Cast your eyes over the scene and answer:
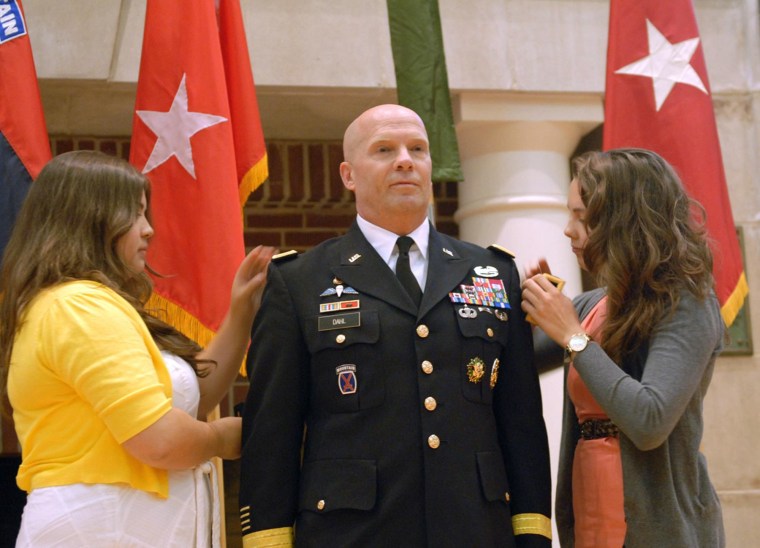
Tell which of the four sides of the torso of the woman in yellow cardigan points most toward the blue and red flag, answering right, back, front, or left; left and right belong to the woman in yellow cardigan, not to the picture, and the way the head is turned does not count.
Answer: left

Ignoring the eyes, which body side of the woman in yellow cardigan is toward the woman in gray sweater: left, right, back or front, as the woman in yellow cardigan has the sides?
front

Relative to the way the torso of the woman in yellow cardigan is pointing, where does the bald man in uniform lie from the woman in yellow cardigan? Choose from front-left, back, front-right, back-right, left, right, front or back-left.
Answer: front

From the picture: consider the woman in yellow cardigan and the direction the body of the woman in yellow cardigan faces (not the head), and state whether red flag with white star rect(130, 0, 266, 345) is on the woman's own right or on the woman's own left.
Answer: on the woman's own left

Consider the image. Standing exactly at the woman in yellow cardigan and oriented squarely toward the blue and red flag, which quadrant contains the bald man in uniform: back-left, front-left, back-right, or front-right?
back-right

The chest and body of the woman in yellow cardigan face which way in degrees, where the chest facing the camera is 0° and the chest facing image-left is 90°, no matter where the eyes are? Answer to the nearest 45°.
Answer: approximately 270°

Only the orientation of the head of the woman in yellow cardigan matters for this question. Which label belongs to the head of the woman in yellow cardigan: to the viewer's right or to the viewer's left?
to the viewer's right

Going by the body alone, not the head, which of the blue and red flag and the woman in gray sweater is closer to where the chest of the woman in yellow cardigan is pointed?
the woman in gray sweater

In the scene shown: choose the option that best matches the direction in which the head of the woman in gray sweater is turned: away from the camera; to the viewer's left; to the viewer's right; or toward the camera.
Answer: to the viewer's left

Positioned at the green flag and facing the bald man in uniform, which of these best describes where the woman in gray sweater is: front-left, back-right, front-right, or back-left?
front-left

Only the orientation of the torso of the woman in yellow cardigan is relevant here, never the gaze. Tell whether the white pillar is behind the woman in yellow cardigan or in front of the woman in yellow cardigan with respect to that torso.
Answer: in front

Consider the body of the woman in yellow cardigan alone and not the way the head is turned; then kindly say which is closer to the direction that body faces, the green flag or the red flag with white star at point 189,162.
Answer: the green flag

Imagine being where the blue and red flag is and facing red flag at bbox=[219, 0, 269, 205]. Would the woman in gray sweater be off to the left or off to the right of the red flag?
right
